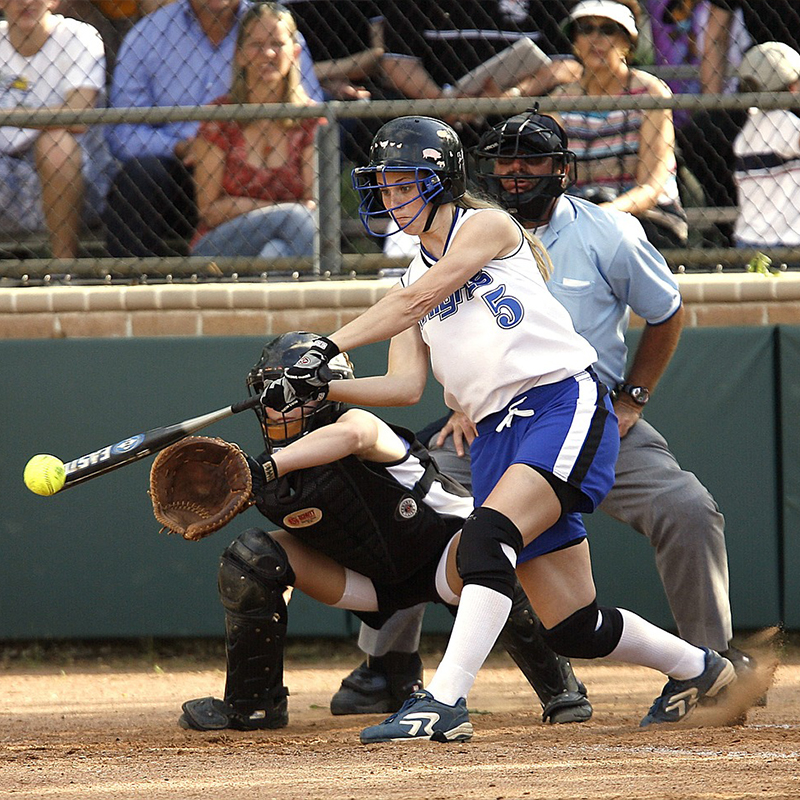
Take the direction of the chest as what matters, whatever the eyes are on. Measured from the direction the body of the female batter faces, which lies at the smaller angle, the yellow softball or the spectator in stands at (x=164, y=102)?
the yellow softball

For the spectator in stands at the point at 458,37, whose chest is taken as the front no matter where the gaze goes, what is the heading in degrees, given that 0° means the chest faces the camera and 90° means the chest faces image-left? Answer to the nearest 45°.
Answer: approximately 0°

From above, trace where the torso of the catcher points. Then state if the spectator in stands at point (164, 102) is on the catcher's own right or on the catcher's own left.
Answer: on the catcher's own right

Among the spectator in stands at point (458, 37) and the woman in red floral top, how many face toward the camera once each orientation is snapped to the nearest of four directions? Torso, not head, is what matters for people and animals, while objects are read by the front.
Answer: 2

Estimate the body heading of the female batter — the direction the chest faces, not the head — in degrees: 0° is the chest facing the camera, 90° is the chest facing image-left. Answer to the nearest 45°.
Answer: approximately 45°

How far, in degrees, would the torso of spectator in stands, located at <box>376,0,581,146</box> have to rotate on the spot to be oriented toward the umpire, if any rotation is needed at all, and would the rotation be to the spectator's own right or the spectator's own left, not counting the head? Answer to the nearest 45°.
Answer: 0° — they already face them

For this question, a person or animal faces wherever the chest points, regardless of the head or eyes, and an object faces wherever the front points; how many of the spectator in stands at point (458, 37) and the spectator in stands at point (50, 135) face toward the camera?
2
